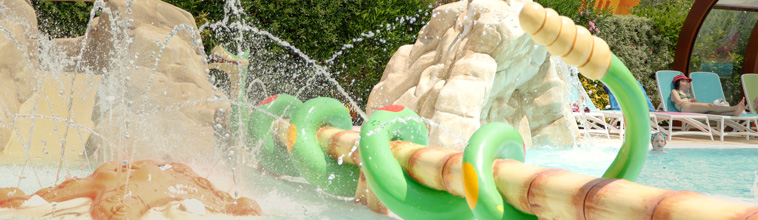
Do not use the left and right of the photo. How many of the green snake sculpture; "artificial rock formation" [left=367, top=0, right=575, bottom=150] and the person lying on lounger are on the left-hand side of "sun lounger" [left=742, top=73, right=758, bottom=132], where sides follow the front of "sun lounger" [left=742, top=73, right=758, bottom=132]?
0

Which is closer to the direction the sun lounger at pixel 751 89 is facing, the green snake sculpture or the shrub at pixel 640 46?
the green snake sculpture

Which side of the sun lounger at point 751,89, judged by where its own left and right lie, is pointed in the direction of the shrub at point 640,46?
back

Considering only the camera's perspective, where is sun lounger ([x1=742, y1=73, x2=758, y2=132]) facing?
facing the viewer and to the right of the viewer

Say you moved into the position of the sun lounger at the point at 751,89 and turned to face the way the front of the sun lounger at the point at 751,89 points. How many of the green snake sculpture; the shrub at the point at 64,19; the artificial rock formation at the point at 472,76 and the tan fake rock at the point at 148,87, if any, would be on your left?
0

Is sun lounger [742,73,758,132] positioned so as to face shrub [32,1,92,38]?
no

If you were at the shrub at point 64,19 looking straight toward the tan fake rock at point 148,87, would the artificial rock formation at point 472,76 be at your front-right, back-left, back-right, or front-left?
front-left

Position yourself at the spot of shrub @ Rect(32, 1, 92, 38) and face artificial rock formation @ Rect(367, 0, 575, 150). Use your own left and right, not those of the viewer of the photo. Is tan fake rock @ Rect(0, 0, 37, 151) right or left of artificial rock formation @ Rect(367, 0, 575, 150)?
right

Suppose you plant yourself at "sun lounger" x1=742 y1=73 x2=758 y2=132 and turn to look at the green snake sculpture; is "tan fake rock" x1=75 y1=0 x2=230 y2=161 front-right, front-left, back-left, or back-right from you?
front-right

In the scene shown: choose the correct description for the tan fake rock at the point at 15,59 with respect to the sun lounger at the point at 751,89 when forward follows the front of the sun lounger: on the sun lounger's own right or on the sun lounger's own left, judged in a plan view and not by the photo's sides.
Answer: on the sun lounger's own right

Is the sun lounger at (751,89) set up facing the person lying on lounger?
no

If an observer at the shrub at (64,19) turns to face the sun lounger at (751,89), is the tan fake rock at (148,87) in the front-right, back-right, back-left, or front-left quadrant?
front-right

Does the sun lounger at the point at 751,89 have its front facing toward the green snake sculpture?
no
